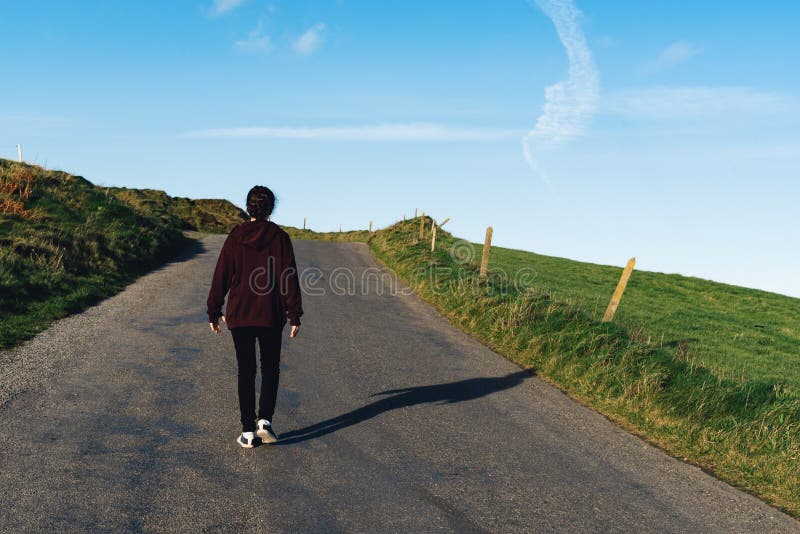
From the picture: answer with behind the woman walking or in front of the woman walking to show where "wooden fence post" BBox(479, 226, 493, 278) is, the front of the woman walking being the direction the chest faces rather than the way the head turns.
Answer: in front

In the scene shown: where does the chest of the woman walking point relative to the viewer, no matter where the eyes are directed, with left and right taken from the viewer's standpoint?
facing away from the viewer
